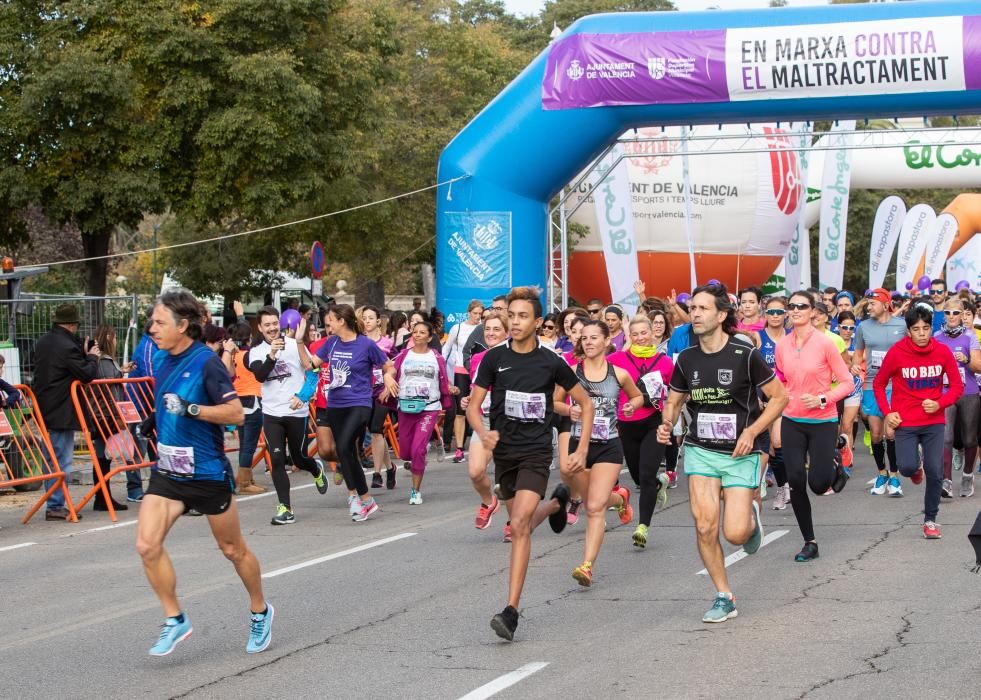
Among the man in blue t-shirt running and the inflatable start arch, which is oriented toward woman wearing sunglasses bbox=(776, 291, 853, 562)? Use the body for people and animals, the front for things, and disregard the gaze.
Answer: the inflatable start arch

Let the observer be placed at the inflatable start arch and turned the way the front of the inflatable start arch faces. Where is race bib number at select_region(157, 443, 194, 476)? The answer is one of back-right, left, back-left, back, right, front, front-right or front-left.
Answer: front

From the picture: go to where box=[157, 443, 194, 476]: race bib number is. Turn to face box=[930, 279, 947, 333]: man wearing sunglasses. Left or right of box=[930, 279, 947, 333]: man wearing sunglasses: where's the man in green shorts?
right

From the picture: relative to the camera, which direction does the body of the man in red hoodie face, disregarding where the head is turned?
toward the camera

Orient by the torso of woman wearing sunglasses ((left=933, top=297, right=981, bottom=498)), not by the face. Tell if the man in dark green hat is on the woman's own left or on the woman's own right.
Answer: on the woman's own right

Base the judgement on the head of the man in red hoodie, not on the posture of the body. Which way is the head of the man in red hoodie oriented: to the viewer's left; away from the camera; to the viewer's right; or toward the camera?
toward the camera

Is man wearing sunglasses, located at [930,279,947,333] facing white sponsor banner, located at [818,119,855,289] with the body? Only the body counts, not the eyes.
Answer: no

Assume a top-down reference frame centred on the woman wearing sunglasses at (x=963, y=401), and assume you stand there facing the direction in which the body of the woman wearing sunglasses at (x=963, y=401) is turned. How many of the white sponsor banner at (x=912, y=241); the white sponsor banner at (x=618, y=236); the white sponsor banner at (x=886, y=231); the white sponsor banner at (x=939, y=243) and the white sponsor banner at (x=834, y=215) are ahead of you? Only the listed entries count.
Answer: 0

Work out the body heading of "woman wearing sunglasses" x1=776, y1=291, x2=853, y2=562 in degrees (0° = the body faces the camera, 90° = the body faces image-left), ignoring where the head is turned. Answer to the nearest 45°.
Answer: approximately 45°

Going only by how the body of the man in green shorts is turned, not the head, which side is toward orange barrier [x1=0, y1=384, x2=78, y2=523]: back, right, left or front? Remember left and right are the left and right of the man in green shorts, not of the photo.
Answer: right

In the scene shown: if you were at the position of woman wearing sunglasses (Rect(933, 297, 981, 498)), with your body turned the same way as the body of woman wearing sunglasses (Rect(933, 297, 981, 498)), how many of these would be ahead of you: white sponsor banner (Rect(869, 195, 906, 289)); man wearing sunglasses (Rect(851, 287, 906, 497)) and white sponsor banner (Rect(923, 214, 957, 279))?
0

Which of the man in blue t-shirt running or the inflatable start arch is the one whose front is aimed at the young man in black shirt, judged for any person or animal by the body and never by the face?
the inflatable start arch

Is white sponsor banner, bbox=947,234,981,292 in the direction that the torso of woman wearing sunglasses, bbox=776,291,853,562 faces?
no

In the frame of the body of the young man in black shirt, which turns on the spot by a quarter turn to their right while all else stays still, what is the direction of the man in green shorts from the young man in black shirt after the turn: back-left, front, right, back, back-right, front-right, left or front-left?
back

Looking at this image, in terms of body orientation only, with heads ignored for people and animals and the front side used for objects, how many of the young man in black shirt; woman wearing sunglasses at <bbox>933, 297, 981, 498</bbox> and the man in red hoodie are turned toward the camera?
3

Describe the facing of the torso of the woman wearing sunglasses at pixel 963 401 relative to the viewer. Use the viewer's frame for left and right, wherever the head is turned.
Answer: facing the viewer

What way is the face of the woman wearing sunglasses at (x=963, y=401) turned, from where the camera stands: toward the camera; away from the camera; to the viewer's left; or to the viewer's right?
toward the camera

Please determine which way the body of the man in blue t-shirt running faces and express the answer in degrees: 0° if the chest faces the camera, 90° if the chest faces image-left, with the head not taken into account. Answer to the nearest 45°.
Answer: approximately 45°

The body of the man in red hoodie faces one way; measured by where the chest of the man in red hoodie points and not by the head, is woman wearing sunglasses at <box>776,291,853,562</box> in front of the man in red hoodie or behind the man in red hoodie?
in front
